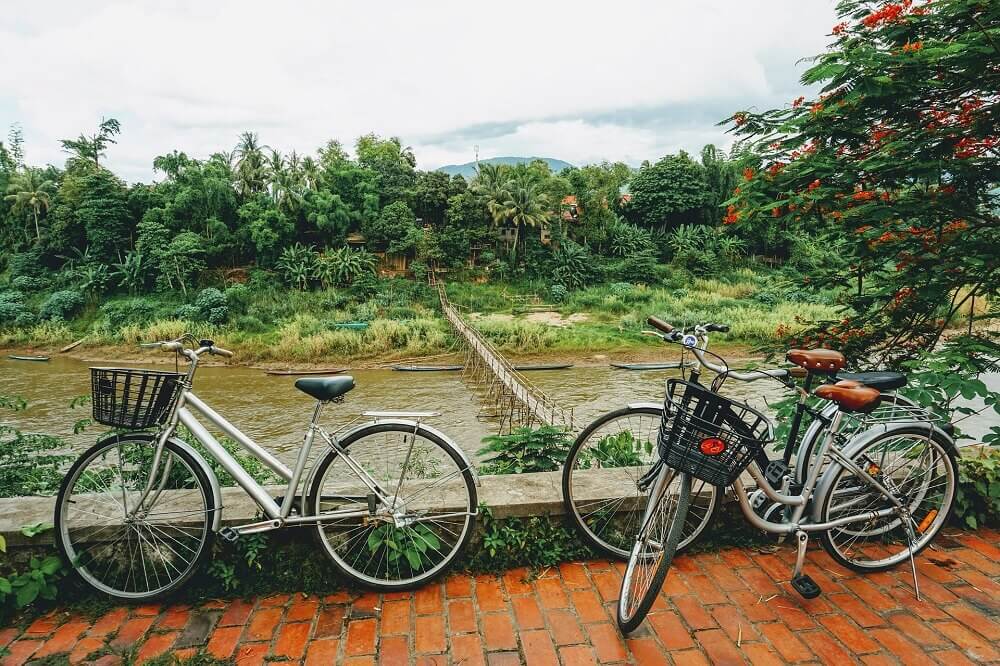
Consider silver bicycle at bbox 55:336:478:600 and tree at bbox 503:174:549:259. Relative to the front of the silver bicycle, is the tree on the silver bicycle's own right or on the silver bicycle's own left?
on the silver bicycle's own right

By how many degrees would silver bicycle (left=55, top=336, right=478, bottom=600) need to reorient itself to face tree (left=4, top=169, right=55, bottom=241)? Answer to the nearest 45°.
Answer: approximately 90° to its right

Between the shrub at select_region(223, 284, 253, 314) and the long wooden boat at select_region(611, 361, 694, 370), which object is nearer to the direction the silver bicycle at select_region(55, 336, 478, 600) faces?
the shrub

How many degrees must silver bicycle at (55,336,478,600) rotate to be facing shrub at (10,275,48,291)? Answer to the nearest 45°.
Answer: approximately 90° to its right

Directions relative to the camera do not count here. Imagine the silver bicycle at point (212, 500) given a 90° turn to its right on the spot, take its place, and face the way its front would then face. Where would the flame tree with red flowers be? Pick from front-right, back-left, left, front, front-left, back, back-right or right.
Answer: right

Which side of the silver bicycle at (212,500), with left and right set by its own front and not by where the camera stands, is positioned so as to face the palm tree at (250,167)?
right

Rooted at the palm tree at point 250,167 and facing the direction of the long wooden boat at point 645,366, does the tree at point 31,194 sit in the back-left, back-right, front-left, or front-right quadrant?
back-right

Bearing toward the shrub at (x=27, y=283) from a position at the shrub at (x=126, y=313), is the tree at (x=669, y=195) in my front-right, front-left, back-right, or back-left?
back-right

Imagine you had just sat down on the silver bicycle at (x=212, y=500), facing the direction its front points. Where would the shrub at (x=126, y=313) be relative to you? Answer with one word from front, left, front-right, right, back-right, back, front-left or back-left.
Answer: right

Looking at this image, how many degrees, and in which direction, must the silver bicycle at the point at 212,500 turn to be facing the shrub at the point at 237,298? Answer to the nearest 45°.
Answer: approximately 90° to its right

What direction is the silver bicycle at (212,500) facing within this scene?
to the viewer's left

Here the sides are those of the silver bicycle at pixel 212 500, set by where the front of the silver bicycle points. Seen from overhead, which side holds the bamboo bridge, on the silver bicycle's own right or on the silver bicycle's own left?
on the silver bicycle's own right

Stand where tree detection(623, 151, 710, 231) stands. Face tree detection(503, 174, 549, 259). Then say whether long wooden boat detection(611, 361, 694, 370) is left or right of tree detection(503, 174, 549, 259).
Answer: left

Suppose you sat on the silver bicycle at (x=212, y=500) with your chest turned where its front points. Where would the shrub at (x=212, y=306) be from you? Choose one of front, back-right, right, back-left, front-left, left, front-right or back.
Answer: right

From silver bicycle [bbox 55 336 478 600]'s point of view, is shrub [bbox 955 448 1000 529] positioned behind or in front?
behind
